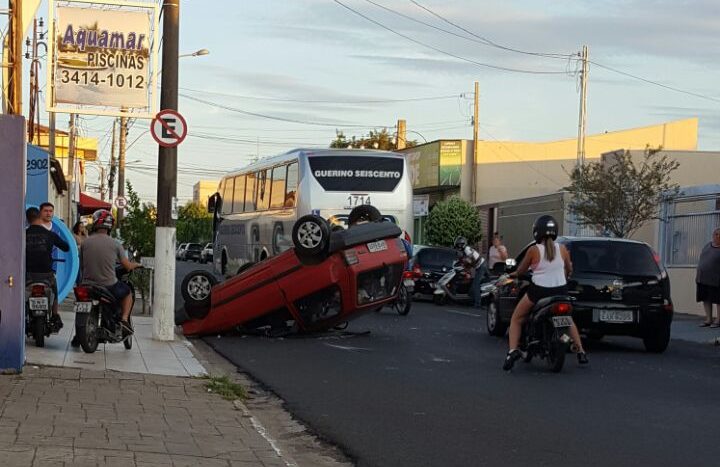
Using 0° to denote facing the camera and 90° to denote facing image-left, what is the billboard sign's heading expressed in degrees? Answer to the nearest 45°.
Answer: approximately 0°

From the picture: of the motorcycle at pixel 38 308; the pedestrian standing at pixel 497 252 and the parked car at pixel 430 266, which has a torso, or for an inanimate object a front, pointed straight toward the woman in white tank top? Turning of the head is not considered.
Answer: the pedestrian standing

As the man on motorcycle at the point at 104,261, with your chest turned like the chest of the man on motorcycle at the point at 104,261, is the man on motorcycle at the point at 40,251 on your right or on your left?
on your left

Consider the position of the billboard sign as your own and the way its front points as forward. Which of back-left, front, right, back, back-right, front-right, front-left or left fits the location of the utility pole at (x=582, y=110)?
back-left

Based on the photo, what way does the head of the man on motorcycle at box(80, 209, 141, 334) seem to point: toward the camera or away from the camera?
away from the camera

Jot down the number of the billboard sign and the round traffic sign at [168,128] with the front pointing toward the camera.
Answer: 2

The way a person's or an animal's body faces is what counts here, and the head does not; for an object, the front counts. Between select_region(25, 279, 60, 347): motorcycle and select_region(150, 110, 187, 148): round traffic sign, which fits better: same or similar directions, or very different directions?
very different directions

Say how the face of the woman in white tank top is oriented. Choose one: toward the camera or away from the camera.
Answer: away from the camera

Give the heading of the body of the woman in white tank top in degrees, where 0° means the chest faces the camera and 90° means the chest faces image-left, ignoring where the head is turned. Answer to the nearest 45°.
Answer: approximately 135°

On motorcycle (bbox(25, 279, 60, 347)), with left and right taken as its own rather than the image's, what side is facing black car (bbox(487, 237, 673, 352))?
right
